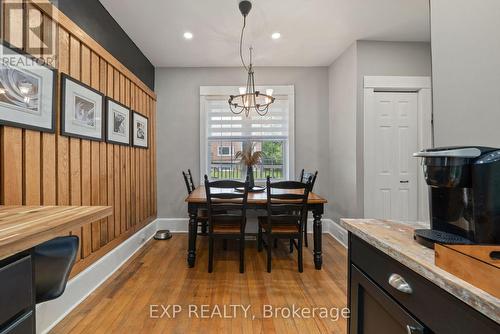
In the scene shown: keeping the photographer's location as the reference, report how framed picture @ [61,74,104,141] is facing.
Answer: facing the viewer and to the right of the viewer

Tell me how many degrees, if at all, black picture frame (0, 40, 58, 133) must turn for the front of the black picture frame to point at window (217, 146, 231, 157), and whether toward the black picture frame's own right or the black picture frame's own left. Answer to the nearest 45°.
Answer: approximately 90° to the black picture frame's own left

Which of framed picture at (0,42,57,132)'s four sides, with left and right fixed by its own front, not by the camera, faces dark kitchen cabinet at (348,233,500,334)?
front

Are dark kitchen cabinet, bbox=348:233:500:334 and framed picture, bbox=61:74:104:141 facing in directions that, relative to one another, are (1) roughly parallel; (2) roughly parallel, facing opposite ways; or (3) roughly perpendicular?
roughly parallel, facing opposite ways

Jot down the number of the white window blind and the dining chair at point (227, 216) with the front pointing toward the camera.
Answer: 1

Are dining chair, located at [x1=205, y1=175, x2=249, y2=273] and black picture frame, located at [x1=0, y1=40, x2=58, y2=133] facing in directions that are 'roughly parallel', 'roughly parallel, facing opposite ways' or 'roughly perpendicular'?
roughly perpendicular

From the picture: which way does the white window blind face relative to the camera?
toward the camera

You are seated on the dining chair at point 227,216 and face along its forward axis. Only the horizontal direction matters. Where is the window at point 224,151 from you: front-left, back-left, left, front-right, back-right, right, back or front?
front

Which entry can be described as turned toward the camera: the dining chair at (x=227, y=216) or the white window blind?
the white window blind

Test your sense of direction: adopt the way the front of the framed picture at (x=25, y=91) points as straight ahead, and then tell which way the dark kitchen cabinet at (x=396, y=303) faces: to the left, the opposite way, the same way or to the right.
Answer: the opposite way

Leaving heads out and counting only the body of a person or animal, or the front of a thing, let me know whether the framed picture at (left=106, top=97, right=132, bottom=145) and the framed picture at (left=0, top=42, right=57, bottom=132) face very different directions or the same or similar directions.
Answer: same or similar directions

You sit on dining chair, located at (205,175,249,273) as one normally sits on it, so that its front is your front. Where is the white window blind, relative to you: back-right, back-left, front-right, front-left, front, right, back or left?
front

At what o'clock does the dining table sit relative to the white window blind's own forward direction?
The dining table is roughly at 12 o'clock from the white window blind.

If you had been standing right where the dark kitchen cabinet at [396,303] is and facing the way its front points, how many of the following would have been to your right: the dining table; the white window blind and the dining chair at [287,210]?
3

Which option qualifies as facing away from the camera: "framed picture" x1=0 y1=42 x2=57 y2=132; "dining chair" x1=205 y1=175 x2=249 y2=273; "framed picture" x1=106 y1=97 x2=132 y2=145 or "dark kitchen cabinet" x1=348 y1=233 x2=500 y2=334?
the dining chair

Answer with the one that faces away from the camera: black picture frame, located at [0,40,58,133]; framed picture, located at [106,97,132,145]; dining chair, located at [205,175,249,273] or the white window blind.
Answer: the dining chair

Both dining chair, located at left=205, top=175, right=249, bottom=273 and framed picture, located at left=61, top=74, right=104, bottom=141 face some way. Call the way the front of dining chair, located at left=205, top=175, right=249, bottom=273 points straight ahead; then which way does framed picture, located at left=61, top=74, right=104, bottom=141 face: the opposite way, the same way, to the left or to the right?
to the right

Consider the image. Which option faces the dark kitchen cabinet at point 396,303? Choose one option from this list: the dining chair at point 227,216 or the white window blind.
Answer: the white window blind

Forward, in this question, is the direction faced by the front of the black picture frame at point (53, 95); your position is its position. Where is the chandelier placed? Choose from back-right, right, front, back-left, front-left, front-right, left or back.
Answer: front-left
